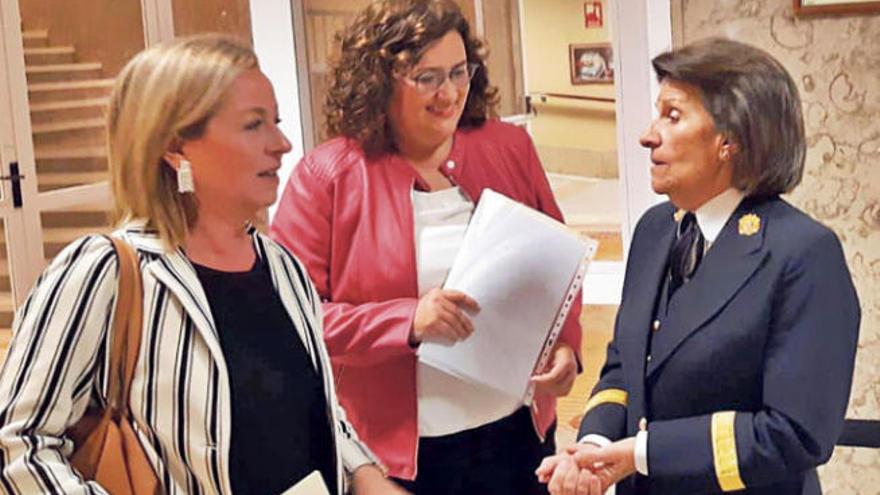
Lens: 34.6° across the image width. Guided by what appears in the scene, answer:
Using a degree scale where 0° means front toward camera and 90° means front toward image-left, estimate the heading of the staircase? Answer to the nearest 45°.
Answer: approximately 0°

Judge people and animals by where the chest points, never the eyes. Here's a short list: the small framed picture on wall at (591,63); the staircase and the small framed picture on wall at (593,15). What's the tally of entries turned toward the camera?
3

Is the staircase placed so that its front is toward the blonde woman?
yes

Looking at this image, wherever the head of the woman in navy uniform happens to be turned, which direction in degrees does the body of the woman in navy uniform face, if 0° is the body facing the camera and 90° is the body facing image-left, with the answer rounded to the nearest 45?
approximately 45°

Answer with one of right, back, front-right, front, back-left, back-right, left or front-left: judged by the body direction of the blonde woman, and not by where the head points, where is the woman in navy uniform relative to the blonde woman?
front-left

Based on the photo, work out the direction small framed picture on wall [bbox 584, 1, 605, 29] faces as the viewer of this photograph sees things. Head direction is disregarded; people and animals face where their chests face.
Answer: facing the viewer

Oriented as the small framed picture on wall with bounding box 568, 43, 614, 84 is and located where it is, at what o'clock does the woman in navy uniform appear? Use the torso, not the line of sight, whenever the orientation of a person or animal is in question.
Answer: The woman in navy uniform is roughly at 12 o'clock from the small framed picture on wall.

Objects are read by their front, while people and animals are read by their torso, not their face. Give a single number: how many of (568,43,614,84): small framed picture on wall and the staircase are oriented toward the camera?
2

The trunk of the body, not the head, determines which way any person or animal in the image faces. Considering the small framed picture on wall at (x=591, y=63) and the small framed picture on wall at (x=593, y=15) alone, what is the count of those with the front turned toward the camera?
2

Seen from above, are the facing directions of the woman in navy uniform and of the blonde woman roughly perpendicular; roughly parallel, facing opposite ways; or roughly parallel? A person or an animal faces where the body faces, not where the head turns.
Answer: roughly perpendicular
